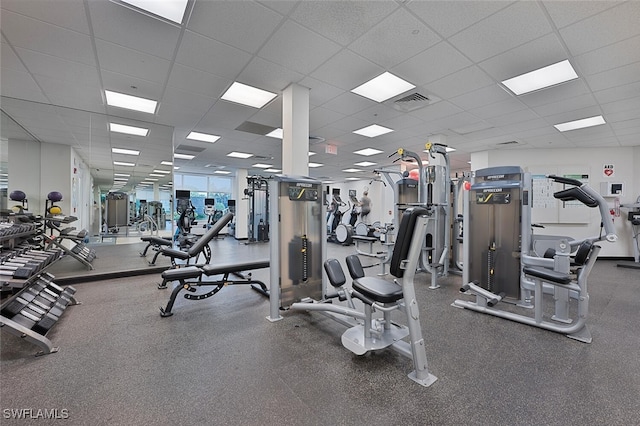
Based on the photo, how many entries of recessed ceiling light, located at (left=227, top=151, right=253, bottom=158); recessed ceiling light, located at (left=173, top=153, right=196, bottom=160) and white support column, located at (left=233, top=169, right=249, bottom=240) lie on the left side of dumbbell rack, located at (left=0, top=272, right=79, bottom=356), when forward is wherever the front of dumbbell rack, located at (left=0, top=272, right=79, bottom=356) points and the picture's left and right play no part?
3

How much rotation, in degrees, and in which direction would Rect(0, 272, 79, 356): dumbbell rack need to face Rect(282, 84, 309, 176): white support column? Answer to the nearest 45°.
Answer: approximately 45° to its left

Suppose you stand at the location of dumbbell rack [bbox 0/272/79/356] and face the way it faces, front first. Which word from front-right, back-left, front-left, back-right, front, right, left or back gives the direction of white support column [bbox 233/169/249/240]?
left

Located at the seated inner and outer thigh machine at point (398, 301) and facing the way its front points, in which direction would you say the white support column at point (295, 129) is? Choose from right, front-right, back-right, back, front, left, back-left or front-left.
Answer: front

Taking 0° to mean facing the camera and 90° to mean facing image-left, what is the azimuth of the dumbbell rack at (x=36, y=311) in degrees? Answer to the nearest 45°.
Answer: approximately 315°

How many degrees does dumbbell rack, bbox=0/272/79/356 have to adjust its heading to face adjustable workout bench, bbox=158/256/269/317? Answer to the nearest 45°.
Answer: approximately 45° to its left

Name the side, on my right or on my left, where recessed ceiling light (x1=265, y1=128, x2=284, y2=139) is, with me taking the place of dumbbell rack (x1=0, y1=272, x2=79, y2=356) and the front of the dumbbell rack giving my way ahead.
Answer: on my left

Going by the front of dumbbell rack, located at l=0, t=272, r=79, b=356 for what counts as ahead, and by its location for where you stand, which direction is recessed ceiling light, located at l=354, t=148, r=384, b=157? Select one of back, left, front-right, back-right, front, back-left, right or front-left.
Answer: front-left

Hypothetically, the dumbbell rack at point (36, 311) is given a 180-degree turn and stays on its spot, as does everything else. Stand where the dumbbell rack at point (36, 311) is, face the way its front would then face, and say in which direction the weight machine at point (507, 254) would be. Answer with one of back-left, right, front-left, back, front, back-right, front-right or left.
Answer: back

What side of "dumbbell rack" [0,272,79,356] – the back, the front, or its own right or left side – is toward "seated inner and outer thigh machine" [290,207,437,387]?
front

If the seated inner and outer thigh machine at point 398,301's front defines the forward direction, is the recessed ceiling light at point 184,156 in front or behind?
in front

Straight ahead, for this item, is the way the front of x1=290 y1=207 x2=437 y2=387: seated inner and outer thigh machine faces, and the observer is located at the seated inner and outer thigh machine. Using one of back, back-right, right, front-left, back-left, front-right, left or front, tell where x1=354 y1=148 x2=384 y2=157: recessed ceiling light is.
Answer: front-right

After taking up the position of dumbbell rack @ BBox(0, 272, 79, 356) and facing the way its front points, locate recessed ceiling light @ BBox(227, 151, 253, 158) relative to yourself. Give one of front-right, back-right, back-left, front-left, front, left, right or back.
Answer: left

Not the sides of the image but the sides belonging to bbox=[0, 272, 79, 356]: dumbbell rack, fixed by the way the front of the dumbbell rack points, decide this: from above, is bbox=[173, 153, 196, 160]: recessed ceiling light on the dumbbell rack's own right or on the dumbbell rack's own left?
on the dumbbell rack's own left

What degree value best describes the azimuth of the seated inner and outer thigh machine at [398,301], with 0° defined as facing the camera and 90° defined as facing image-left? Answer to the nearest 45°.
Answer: approximately 135°

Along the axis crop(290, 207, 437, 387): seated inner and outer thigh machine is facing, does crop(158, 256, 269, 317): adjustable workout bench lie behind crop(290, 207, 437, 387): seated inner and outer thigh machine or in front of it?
in front
